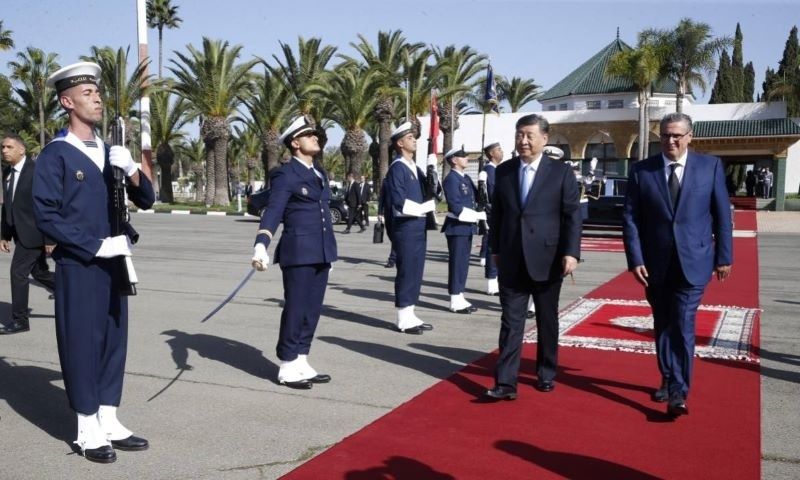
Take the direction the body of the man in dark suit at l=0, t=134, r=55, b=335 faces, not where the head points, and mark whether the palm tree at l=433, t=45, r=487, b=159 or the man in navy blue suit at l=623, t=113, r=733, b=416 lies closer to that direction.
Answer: the man in navy blue suit

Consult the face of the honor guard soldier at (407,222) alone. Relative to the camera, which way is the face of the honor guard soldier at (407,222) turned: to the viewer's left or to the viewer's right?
to the viewer's right

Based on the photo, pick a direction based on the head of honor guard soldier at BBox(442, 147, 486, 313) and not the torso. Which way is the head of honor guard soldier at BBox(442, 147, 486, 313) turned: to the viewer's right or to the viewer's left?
to the viewer's right

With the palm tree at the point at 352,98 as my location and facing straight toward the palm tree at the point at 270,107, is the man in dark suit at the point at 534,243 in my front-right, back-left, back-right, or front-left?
back-left

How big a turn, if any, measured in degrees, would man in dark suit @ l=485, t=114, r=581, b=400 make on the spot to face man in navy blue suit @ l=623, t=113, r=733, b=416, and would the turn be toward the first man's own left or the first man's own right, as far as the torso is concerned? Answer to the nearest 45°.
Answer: approximately 135° to the first man's own left

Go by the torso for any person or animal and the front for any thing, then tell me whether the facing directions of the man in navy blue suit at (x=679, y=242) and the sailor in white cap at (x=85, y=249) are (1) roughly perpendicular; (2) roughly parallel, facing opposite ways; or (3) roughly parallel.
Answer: roughly perpendicular

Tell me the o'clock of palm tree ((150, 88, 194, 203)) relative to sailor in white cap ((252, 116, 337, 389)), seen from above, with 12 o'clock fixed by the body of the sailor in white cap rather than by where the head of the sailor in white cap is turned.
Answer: The palm tree is roughly at 7 o'clock from the sailor in white cap.

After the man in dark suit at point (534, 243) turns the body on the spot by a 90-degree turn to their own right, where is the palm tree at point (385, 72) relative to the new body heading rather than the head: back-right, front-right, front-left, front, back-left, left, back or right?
front-right
